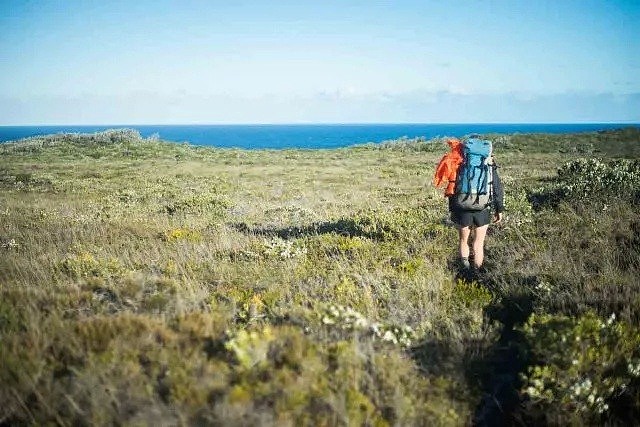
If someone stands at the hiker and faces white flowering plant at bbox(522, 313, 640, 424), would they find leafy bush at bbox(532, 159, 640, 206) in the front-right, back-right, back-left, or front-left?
back-left

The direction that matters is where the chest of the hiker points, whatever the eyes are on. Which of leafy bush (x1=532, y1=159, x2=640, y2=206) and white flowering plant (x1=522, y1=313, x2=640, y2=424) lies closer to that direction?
the leafy bush

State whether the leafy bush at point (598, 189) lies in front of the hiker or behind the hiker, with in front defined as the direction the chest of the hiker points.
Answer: in front

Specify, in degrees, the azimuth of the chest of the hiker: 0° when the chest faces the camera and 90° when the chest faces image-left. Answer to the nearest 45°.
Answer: approximately 180°

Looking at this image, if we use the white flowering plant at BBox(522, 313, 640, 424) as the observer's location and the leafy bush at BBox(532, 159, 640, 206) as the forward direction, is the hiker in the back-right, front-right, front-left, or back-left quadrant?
front-left

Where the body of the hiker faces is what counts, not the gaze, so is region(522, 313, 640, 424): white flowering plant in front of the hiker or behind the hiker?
behind
